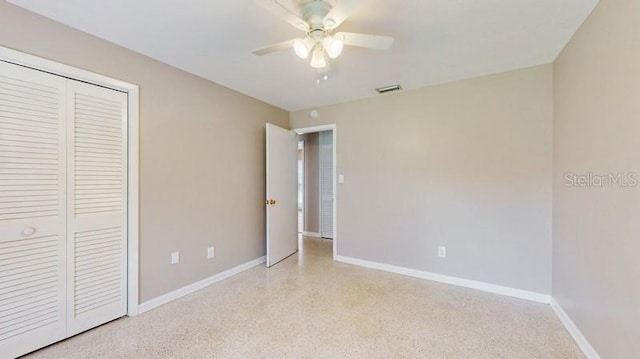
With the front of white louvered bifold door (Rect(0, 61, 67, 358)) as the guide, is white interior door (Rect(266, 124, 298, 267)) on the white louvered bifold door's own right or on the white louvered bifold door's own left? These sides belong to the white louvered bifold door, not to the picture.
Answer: on the white louvered bifold door's own left

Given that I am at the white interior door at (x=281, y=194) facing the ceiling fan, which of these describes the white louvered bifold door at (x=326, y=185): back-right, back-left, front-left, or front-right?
back-left

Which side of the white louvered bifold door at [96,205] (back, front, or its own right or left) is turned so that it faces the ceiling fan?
front

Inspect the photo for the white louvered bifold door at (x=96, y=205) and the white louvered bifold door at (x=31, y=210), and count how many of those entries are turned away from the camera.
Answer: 0

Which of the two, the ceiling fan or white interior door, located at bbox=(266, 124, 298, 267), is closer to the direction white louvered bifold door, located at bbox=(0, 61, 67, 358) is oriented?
the ceiling fan

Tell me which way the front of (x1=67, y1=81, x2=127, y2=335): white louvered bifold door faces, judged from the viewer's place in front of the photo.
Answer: facing the viewer and to the right of the viewer
